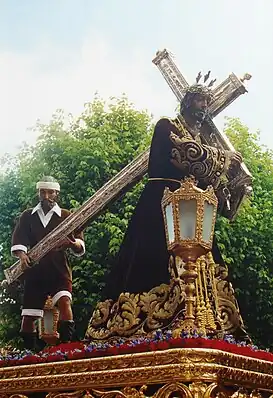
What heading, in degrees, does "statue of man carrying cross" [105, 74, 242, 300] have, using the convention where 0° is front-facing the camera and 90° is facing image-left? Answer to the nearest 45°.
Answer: approximately 315°

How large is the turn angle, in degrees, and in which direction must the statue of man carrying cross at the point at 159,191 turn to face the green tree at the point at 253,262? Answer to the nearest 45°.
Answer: approximately 135° to its left

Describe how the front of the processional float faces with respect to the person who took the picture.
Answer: facing the viewer and to the right of the viewer

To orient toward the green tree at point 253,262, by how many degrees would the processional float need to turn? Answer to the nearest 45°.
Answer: approximately 135° to its left

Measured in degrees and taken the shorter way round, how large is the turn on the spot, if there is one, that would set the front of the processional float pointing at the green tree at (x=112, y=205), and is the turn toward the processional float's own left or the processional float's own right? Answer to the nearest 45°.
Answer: approximately 135° to the processional float's own left
